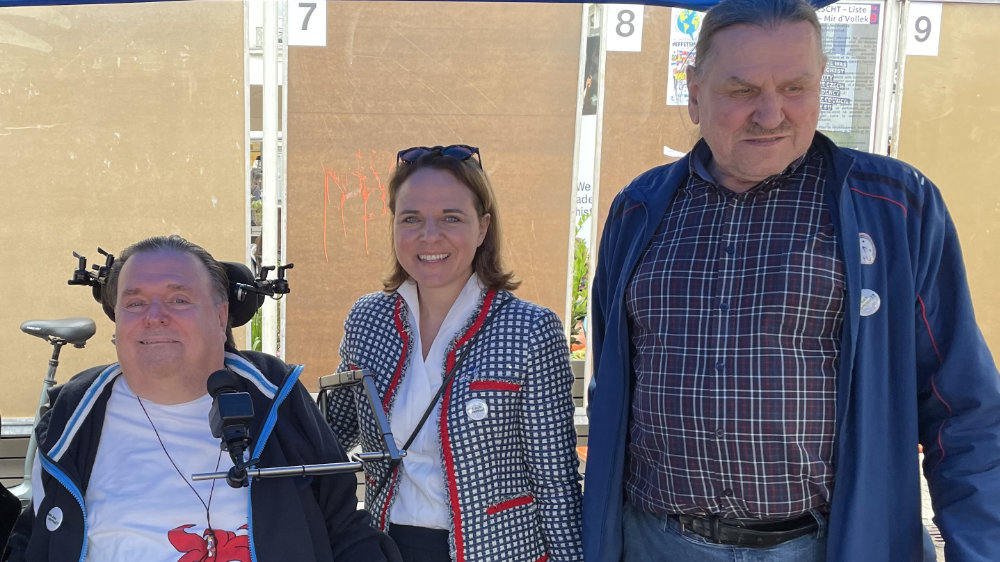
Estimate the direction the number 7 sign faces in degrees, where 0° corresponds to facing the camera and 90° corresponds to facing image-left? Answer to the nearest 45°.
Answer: approximately 0°

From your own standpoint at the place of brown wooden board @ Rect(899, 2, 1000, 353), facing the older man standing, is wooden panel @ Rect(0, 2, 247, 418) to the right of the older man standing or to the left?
right

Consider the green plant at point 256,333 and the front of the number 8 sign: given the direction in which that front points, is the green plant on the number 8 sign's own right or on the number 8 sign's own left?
on the number 8 sign's own right

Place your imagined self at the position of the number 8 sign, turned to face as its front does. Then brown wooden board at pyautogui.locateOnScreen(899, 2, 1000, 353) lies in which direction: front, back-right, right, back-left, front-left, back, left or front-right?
left

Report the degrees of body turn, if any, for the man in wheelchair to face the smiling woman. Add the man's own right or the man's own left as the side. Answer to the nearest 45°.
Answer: approximately 90° to the man's own left

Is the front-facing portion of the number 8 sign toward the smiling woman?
yes

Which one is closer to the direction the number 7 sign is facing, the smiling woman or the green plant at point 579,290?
the smiling woman

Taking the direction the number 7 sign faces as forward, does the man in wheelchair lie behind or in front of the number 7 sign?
in front
